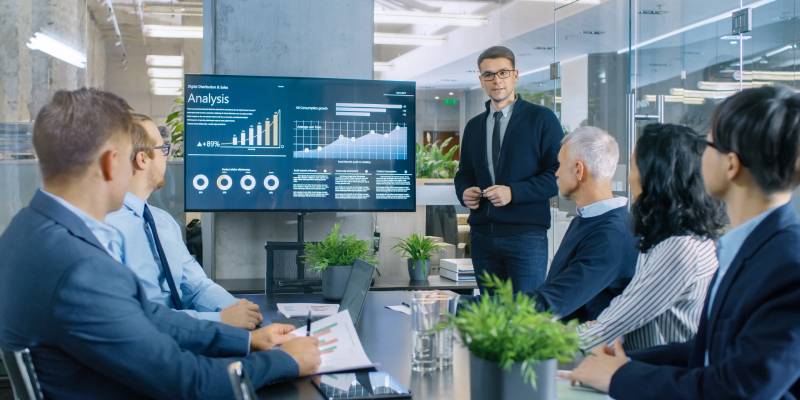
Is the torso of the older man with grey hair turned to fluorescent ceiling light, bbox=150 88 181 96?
yes

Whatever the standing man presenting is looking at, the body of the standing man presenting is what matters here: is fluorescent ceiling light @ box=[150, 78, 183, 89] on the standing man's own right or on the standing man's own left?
on the standing man's own right

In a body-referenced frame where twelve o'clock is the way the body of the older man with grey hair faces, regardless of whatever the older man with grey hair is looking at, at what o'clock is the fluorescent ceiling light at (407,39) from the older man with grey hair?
The fluorescent ceiling light is roughly at 1 o'clock from the older man with grey hair.

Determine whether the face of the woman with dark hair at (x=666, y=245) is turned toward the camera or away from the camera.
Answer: away from the camera

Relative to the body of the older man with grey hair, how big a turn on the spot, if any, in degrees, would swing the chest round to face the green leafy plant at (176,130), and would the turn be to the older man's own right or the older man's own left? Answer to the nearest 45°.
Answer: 0° — they already face it

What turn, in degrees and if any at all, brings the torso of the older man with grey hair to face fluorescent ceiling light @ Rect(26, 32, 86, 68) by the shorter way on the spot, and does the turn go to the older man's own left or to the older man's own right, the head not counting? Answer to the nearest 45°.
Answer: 0° — they already face it

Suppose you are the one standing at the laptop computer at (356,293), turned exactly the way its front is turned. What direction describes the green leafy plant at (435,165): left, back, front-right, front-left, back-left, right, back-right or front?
back-right

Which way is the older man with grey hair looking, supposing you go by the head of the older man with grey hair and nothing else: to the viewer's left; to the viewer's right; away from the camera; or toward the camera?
to the viewer's left

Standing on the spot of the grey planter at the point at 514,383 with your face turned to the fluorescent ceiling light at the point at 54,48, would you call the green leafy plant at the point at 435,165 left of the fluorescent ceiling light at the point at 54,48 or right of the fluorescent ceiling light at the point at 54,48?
right

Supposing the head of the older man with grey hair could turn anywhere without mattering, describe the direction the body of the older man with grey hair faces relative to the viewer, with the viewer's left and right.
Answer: facing away from the viewer and to the left of the viewer

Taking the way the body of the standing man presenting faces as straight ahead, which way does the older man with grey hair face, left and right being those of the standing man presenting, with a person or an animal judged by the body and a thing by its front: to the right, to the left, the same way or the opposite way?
to the right

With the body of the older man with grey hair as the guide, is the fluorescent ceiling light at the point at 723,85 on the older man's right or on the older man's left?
on the older man's right

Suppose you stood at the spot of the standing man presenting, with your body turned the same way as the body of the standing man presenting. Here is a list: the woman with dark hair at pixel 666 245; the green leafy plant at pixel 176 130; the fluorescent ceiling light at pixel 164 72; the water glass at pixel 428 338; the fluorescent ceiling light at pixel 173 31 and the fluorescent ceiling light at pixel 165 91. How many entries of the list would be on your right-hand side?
4

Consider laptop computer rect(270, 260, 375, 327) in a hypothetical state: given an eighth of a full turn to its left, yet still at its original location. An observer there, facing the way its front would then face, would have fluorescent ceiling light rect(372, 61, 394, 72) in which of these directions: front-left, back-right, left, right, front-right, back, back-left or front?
back

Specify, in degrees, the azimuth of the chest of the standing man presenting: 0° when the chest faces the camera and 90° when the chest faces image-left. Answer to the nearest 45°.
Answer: approximately 45°
